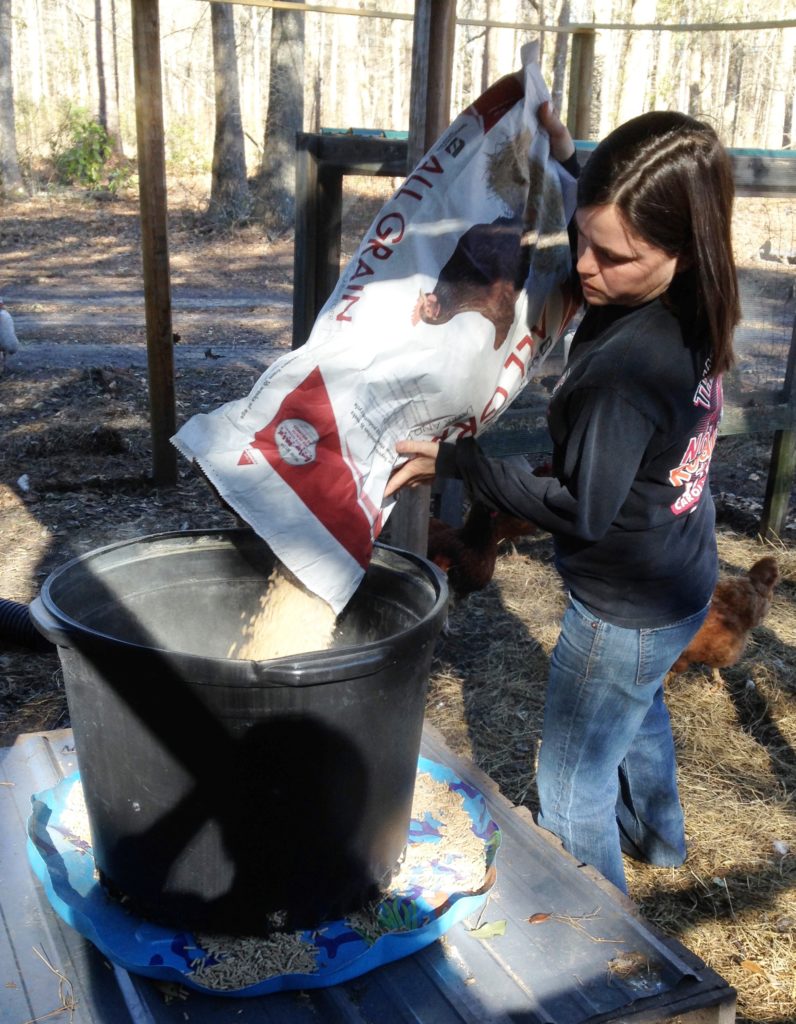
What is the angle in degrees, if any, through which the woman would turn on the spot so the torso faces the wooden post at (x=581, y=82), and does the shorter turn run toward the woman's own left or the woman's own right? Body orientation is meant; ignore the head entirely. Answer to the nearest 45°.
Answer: approximately 90° to the woman's own right

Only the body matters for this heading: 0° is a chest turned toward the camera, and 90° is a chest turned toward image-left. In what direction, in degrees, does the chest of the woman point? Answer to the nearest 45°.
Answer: approximately 90°

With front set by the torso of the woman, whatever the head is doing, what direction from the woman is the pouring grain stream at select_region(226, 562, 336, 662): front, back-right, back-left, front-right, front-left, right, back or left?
front

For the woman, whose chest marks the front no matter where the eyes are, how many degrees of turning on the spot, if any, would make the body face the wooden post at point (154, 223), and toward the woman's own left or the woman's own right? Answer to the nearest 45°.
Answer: approximately 45° to the woman's own right

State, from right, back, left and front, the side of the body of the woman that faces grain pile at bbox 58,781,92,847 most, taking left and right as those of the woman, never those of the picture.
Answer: front

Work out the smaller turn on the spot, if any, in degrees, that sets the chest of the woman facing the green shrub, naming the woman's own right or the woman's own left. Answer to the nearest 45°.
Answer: approximately 45° to the woman's own right

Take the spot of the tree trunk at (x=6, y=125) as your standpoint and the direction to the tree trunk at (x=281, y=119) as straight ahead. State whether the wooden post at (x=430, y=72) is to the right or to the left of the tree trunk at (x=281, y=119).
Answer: right

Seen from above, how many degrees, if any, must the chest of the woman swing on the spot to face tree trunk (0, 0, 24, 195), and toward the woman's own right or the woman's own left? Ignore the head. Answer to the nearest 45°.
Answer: approximately 45° to the woman's own right

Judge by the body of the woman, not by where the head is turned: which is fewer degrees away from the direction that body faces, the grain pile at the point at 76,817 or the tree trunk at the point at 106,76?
the grain pile

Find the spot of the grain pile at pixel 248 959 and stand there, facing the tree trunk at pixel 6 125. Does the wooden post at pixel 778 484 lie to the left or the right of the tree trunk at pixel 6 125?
right

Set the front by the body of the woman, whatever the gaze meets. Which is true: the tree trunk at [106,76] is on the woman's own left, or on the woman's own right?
on the woman's own right

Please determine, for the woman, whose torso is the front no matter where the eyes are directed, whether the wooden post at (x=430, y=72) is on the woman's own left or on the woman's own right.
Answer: on the woman's own right

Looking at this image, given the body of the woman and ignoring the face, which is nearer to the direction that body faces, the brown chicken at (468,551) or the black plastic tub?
the black plastic tub

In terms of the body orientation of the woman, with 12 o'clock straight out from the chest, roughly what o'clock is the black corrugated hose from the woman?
The black corrugated hose is roughly at 1 o'clock from the woman.
